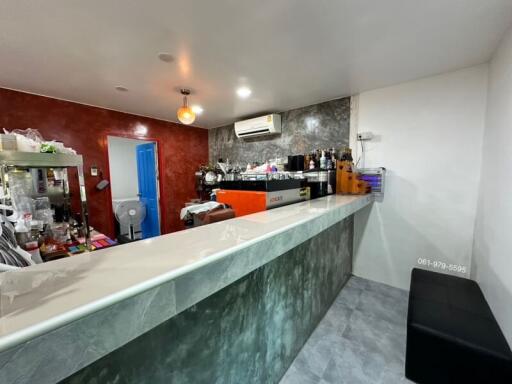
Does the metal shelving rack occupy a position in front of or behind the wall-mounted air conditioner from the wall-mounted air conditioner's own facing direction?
in front

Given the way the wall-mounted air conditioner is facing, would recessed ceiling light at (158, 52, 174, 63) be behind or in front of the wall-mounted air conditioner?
in front

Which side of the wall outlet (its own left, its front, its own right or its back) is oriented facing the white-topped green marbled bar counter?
front

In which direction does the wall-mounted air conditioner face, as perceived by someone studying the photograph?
facing the viewer and to the left of the viewer

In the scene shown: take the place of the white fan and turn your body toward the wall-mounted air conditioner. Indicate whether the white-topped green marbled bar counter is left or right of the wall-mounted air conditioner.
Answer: right

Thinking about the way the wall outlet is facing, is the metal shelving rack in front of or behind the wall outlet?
in front

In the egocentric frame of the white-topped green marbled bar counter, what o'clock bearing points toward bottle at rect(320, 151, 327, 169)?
The bottle is roughly at 9 o'clock from the white-topped green marbled bar counter.

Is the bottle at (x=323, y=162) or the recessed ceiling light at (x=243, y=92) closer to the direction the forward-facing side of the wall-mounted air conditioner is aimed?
the recessed ceiling light

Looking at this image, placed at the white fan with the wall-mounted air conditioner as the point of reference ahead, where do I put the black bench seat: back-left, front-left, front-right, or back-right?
front-right

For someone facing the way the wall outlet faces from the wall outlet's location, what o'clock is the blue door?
The blue door is roughly at 3 o'clock from the wall outlet.

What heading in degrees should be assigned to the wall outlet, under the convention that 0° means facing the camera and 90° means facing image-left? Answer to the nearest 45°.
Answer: approximately 0°

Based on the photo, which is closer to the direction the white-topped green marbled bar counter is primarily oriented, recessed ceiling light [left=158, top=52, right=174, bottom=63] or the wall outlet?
the wall outlet

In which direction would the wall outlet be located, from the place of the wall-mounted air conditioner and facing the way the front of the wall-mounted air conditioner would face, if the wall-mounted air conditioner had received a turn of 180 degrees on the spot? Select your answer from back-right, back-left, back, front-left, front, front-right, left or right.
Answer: right

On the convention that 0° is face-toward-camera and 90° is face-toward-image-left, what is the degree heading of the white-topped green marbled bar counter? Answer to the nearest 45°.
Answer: approximately 315°

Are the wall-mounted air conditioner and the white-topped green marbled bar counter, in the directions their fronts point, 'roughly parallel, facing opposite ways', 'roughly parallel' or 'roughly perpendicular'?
roughly perpendicular
